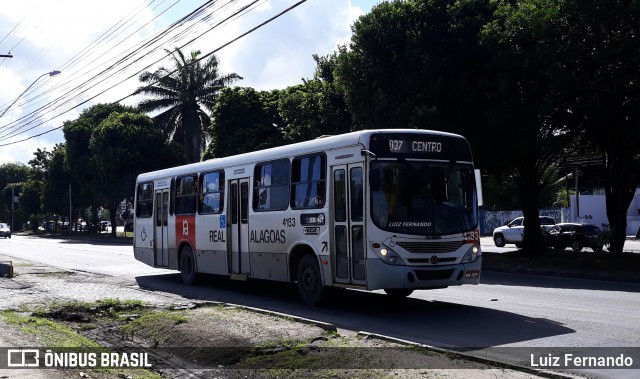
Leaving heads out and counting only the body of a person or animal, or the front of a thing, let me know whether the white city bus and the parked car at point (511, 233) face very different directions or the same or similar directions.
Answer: very different directions

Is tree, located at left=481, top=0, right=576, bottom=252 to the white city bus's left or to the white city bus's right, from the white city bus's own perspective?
on its left

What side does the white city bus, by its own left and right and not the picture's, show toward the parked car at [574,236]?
left

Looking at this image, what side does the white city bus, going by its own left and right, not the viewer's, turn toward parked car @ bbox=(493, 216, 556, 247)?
left

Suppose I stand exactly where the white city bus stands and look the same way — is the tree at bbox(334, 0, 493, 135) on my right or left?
on my left

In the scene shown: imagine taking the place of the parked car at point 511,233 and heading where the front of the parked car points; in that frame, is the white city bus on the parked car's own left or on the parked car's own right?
on the parked car's own left

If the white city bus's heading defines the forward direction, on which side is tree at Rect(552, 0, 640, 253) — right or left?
on its left

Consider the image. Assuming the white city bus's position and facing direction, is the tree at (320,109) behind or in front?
behind

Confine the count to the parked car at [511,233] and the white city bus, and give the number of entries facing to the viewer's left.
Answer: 1

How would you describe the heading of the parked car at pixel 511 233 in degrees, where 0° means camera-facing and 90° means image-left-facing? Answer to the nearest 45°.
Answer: approximately 90°

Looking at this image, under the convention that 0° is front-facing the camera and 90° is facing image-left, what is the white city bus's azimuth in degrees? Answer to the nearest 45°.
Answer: approximately 315°
